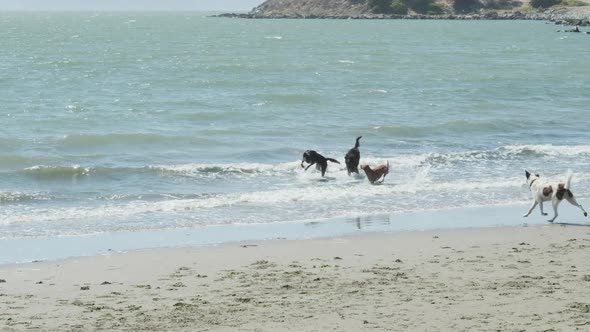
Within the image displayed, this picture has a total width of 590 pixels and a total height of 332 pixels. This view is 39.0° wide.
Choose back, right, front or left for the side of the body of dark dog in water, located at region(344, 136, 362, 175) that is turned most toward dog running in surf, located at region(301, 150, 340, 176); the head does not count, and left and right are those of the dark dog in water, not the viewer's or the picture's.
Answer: left

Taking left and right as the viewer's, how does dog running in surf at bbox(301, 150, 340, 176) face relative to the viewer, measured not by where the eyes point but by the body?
facing to the left of the viewer

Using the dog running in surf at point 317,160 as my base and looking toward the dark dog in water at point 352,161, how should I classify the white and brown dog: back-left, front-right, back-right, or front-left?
front-right

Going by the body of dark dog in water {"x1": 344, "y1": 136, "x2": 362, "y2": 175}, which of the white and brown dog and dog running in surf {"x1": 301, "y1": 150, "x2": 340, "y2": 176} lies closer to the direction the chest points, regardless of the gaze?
the dog running in surf

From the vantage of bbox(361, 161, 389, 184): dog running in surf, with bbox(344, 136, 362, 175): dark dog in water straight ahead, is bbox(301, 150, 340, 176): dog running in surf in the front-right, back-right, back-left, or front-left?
front-left

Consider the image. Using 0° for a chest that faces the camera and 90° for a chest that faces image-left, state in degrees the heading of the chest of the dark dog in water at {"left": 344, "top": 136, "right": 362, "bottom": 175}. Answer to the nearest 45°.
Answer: approximately 180°

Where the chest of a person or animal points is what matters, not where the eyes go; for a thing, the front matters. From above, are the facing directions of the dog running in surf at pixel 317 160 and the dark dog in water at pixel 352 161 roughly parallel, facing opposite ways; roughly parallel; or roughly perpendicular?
roughly perpendicular

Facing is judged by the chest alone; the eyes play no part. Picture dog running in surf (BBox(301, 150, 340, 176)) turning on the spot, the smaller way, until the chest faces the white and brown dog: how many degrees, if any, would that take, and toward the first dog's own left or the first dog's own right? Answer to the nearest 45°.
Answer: approximately 135° to the first dog's own left

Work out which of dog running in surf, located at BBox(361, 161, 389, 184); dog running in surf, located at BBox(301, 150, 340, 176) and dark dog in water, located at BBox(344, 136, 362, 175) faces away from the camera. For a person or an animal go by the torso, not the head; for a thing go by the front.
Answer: the dark dog in water
